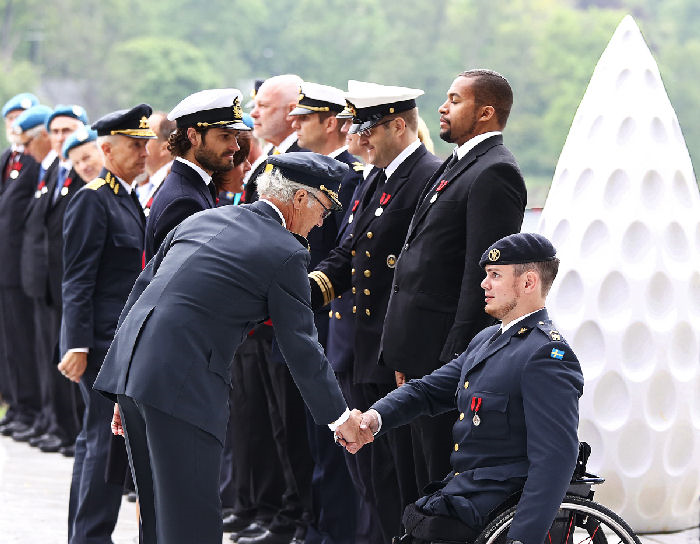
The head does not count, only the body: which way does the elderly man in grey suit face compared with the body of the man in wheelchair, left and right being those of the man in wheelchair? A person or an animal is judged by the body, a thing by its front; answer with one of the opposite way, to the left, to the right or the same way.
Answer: the opposite way

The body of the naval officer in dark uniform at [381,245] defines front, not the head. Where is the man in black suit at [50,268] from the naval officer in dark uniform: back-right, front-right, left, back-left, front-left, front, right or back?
right

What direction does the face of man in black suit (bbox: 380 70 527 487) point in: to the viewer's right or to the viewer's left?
to the viewer's left

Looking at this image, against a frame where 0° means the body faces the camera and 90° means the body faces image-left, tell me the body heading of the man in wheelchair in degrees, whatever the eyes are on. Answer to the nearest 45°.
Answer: approximately 45°

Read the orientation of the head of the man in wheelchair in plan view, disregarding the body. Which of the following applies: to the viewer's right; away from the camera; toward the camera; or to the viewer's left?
to the viewer's left

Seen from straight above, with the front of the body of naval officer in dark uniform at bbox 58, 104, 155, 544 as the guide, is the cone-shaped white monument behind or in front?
in front

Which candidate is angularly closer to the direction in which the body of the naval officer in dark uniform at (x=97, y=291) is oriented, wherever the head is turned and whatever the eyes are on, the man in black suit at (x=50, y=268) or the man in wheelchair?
the man in wheelchair

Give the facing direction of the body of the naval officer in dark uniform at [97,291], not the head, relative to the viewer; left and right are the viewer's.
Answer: facing the viewer and to the right of the viewer
